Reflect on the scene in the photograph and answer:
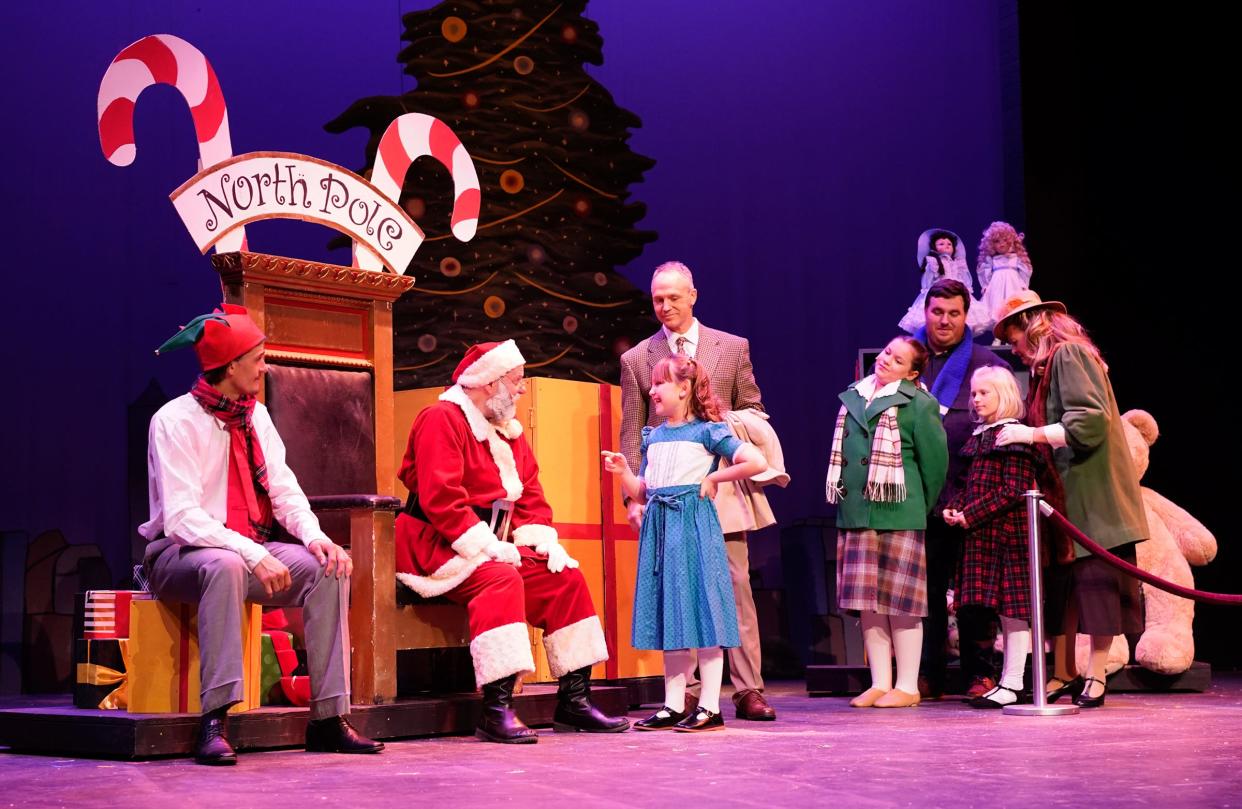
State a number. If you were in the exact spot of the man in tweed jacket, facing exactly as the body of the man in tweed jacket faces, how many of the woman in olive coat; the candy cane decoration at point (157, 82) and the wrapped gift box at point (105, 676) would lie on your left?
1

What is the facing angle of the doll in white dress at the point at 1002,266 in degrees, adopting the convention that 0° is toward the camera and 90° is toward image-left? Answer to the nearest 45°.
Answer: approximately 0°

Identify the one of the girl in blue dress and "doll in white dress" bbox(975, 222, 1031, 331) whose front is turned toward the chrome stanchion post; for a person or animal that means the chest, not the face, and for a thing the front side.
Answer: the doll in white dress

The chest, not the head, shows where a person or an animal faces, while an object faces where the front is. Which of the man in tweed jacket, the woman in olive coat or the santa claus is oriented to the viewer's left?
the woman in olive coat

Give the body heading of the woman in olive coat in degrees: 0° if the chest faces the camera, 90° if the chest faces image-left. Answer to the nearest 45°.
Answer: approximately 90°

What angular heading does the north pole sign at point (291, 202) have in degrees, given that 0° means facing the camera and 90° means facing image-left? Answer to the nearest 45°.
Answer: approximately 0°

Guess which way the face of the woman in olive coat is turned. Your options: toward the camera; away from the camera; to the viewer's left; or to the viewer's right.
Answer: to the viewer's left

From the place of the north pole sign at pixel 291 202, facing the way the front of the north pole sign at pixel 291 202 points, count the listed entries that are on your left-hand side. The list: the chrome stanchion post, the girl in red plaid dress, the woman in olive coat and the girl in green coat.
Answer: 4
